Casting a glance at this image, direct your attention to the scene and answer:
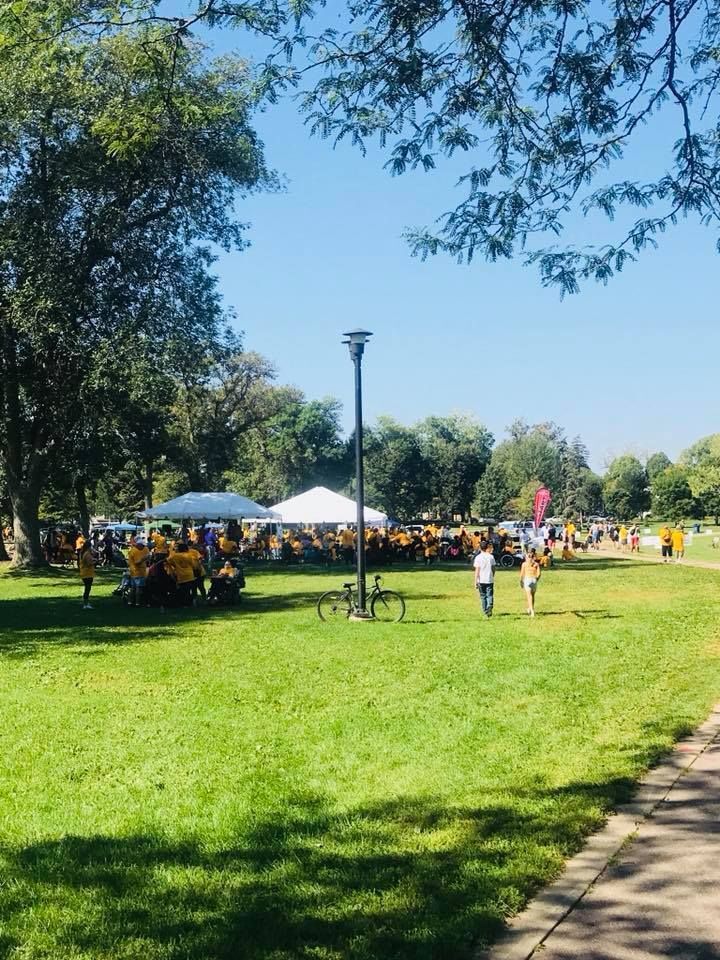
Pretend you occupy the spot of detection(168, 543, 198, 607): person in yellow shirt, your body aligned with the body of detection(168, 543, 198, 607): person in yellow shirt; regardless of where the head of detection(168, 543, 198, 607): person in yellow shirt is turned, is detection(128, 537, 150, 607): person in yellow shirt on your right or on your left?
on your left

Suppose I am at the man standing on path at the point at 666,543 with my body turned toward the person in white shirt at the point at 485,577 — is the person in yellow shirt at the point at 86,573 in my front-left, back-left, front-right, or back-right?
front-right

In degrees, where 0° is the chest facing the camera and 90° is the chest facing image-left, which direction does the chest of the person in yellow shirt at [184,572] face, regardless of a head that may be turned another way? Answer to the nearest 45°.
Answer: approximately 180°
